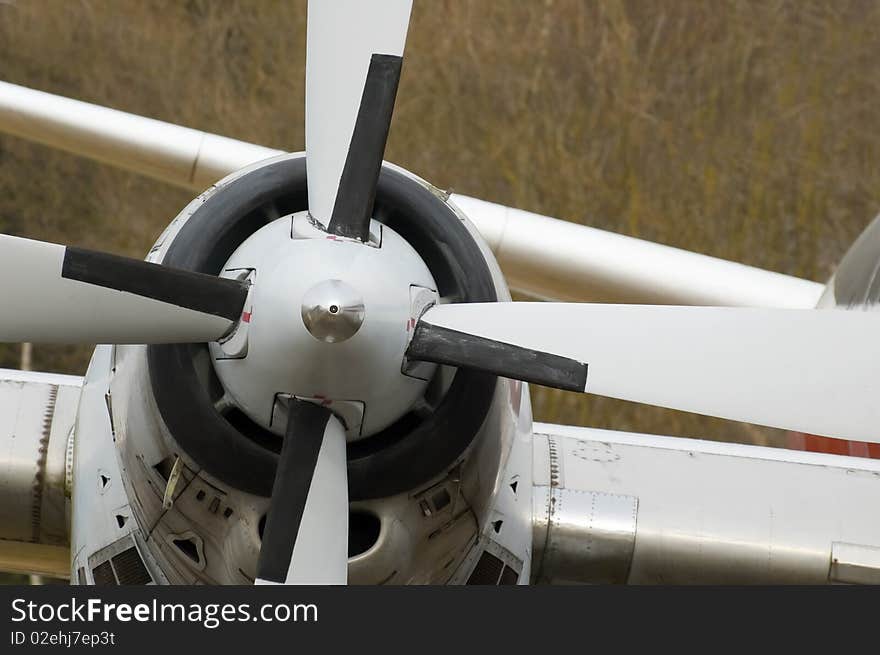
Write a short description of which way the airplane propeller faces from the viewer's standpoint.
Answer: facing the viewer
